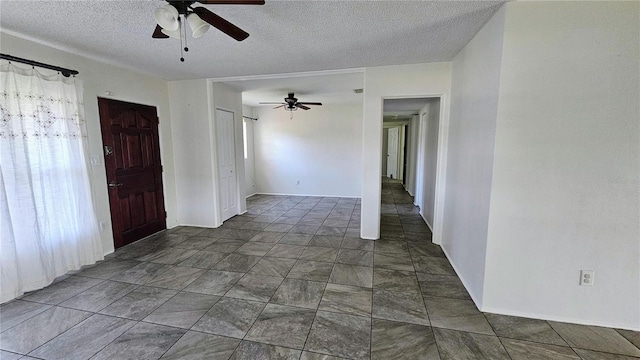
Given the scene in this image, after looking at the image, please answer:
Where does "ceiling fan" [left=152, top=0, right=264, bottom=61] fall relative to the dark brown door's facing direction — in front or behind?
in front

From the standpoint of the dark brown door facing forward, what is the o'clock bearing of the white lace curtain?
The white lace curtain is roughly at 3 o'clock from the dark brown door.

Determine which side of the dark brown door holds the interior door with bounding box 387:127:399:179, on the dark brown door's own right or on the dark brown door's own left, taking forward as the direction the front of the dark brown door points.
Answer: on the dark brown door's own left

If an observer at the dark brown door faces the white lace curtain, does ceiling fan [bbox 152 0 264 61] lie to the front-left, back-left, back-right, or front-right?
front-left

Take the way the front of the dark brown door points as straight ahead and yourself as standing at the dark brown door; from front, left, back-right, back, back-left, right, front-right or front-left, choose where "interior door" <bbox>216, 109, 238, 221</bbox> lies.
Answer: front-left

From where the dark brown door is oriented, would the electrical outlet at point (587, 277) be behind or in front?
in front

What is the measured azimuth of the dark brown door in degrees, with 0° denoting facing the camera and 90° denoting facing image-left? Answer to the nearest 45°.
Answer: approximately 315°

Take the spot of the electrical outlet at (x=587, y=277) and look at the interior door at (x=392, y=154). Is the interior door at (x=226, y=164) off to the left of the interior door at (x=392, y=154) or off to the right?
left
